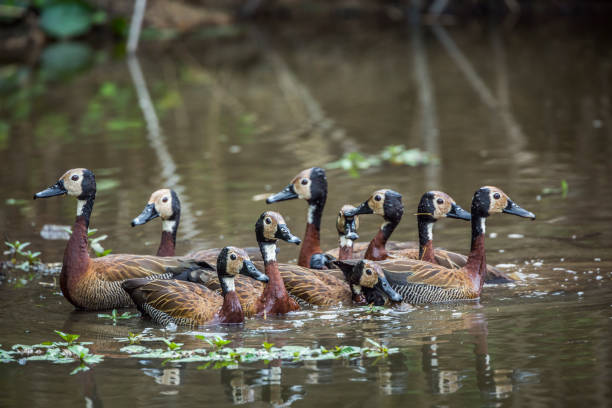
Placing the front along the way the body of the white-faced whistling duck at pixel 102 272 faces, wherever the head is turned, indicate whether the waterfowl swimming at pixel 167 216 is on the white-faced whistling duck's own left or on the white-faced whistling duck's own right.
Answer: on the white-faced whistling duck's own right

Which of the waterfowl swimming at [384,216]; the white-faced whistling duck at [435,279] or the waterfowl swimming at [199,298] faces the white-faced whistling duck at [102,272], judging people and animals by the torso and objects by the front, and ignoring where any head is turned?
the waterfowl swimming at [384,216]

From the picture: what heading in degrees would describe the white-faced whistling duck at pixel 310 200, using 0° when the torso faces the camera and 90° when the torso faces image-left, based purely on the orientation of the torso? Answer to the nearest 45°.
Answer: approximately 90°

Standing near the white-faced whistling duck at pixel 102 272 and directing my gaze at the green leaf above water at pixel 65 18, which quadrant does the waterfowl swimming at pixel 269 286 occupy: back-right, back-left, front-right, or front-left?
back-right

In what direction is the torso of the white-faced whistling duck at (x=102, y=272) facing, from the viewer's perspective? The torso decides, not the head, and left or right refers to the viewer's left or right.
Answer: facing to the left of the viewer

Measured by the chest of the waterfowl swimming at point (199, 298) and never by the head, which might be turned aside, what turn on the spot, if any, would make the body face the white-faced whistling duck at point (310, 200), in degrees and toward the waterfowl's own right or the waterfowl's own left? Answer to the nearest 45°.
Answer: approximately 45° to the waterfowl's own left

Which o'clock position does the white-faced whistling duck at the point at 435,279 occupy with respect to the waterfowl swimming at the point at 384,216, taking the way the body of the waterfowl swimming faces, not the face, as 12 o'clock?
The white-faced whistling duck is roughly at 8 o'clock from the waterfowl swimming.

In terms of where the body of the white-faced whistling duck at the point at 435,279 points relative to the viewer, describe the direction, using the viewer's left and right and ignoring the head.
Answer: facing to the right of the viewer

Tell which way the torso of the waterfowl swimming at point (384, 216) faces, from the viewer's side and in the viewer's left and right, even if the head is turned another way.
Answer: facing to the left of the viewer

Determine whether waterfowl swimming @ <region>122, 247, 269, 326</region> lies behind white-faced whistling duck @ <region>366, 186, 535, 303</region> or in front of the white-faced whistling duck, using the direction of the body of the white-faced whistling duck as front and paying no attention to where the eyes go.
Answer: behind

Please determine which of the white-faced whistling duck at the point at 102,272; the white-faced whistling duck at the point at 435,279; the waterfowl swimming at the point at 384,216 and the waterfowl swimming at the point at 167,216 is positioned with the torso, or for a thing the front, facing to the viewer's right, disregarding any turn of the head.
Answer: the white-faced whistling duck at the point at 435,279

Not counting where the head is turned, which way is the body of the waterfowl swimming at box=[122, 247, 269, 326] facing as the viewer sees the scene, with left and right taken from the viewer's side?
facing to the right of the viewer

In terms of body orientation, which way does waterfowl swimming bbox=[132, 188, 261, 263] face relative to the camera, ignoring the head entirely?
to the viewer's left

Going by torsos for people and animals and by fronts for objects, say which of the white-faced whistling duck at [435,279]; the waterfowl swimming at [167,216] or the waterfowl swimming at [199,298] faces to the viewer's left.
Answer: the waterfowl swimming at [167,216]

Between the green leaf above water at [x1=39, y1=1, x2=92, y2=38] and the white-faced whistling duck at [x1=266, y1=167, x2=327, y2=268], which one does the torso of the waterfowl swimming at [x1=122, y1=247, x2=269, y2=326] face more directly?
the white-faced whistling duck
